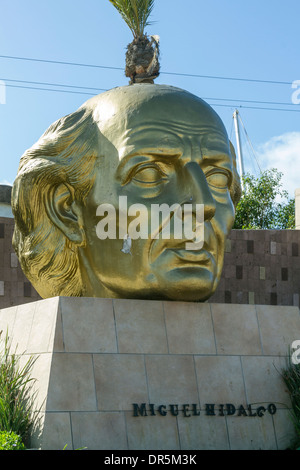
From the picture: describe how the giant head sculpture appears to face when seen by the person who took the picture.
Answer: facing the viewer and to the right of the viewer
